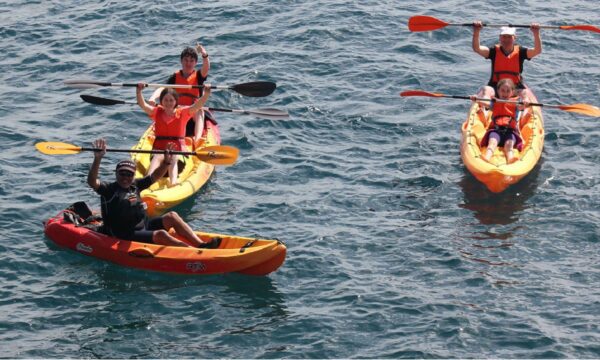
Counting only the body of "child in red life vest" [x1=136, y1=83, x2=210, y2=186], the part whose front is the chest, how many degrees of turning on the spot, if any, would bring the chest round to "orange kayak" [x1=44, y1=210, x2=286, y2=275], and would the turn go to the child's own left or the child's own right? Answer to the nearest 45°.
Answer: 0° — they already face it

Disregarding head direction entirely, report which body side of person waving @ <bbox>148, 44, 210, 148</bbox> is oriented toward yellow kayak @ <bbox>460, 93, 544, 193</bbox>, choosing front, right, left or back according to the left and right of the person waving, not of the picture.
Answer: left

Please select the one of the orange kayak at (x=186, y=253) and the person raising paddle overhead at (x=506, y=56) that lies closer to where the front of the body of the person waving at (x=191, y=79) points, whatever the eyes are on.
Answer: the orange kayak

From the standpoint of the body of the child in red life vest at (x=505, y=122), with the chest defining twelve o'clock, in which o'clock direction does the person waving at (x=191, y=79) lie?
The person waving is roughly at 3 o'clock from the child in red life vest.

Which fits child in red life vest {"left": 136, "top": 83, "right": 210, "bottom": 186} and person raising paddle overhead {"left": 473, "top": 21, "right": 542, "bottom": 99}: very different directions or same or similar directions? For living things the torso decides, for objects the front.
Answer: same or similar directions

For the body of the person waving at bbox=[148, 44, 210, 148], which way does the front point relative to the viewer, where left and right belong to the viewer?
facing the viewer

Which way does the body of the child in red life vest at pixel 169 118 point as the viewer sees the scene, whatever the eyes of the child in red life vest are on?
toward the camera

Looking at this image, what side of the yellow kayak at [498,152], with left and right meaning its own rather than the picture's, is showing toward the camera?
front

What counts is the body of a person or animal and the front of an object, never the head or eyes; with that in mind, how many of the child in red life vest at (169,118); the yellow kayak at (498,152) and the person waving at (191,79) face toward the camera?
3

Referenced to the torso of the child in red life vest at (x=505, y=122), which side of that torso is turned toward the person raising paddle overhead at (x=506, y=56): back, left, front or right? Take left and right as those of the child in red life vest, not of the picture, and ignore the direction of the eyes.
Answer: back

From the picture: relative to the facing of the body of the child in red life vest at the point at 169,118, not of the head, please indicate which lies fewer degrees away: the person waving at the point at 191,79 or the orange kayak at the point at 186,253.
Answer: the orange kayak

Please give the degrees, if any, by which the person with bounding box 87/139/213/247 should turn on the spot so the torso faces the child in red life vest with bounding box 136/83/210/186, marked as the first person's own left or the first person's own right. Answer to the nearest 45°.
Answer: approximately 135° to the first person's own left

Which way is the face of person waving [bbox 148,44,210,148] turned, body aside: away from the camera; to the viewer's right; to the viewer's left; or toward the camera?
toward the camera

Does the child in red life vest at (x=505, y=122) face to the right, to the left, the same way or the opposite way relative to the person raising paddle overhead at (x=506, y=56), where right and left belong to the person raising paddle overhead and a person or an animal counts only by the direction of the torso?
the same way
